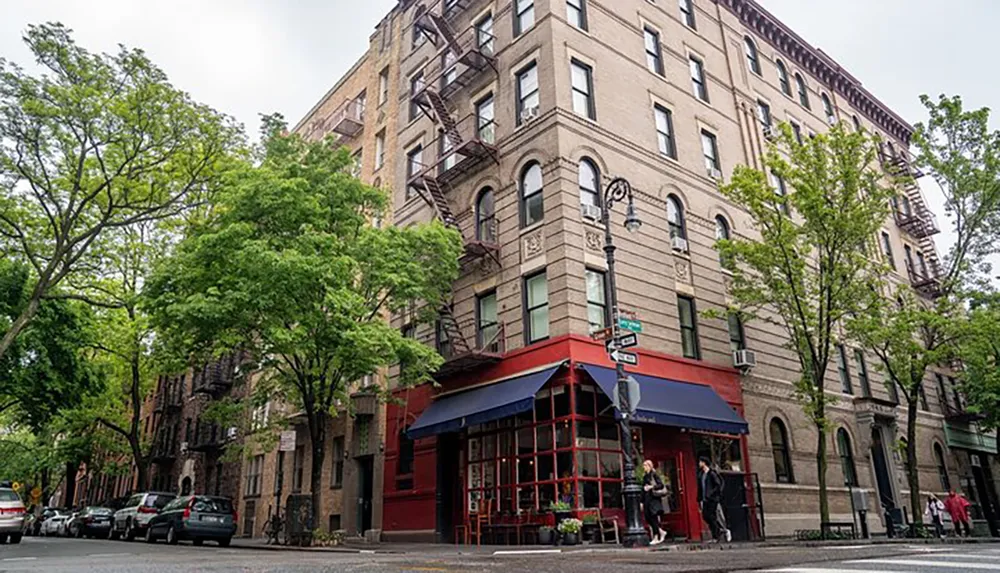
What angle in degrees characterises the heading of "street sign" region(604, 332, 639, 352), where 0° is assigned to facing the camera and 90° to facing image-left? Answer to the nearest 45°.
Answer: approximately 0°

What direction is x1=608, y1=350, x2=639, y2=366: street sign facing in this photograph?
toward the camera

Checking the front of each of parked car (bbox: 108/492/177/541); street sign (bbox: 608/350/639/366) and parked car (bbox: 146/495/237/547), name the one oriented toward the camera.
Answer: the street sign

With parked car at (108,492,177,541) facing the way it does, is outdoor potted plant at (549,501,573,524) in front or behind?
behind

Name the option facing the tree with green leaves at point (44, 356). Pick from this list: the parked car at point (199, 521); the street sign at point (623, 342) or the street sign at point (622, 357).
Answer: the parked car

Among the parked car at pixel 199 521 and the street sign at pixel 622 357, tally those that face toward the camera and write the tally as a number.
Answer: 1

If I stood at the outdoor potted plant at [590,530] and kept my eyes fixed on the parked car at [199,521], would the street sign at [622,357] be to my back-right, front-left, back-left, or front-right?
back-left

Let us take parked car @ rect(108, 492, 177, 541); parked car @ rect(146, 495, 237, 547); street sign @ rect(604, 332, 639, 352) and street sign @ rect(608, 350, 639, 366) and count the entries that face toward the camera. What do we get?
2

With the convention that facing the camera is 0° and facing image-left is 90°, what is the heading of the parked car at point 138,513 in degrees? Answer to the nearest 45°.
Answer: approximately 135°
